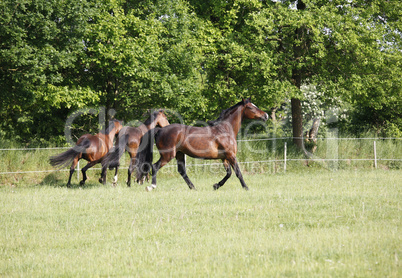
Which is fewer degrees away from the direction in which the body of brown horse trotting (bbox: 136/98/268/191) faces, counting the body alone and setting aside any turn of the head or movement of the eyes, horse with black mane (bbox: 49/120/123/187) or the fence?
the fence

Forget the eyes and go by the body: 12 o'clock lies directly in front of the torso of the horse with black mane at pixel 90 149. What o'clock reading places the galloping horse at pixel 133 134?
The galloping horse is roughly at 1 o'clock from the horse with black mane.

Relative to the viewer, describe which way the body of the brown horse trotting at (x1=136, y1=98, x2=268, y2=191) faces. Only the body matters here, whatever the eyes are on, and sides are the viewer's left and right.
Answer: facing to the right of the viewer

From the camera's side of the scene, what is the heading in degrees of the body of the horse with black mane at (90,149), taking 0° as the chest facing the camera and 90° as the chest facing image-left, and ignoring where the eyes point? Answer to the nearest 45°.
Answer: approximately 225°

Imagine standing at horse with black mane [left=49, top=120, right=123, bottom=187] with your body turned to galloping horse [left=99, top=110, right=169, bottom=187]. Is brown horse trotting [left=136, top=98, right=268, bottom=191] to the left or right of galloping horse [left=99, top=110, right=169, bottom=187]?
right

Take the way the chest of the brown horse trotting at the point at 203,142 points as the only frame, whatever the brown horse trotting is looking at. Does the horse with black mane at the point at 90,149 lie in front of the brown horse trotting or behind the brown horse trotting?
behind
